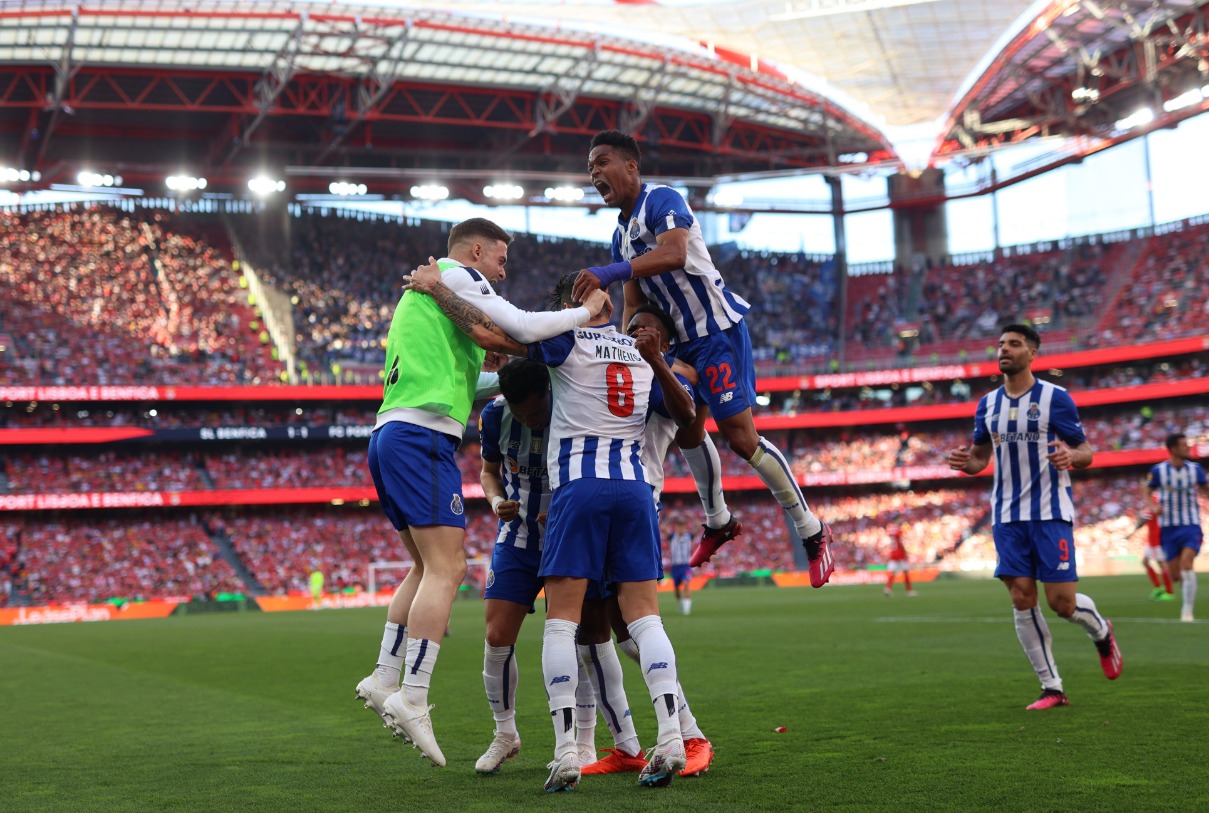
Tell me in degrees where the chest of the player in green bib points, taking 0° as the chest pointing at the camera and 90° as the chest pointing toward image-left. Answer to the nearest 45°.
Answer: approximately 270°

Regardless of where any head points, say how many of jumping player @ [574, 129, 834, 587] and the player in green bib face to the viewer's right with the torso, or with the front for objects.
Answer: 1

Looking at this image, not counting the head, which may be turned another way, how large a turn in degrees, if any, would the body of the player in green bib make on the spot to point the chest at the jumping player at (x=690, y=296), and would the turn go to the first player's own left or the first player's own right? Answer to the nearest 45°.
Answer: approximately 45° to the first player's own left

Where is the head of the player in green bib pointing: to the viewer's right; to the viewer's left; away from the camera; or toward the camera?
to the viewer's right

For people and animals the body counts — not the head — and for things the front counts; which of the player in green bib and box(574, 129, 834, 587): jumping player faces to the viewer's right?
the player in green bib

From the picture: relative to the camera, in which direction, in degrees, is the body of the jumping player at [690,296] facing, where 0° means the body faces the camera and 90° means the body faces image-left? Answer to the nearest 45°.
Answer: approximately 45°

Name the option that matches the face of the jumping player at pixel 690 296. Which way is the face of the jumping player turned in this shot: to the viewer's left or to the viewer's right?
to the viewer's left

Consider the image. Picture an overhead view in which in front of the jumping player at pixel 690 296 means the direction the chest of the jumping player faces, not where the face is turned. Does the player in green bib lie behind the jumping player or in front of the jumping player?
in front
